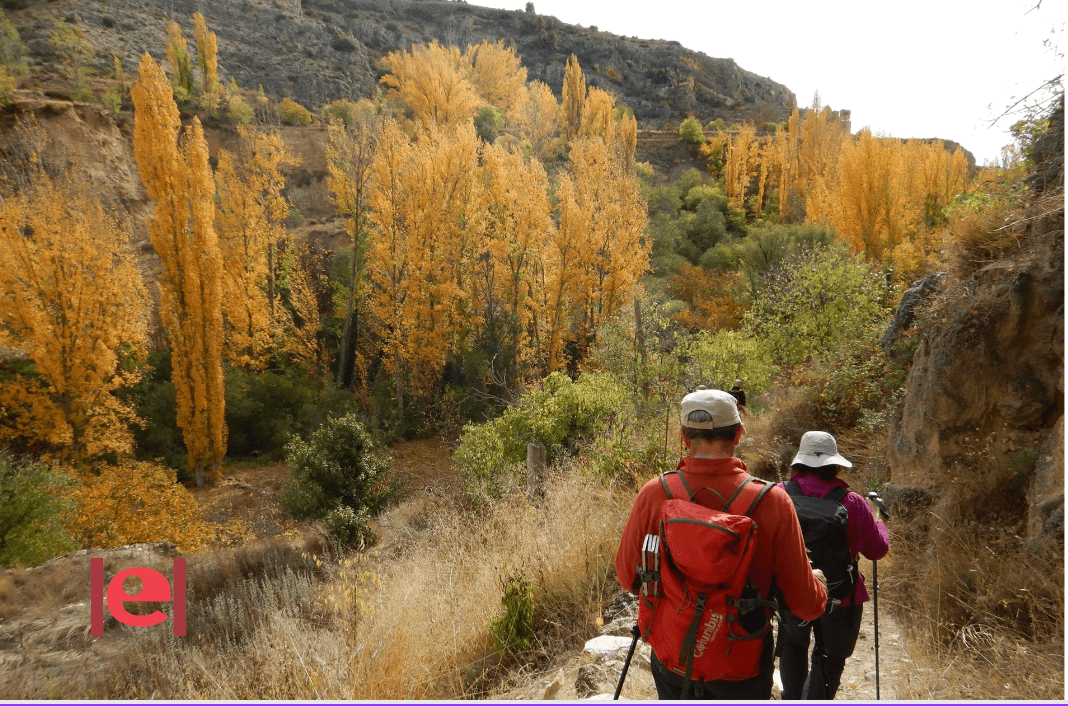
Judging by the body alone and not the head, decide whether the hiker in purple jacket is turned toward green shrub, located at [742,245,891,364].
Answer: yes

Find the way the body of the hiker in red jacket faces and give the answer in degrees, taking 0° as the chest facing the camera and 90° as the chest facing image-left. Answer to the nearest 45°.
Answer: approximately 180°

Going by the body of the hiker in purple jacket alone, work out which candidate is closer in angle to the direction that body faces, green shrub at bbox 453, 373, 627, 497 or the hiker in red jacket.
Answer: the green shrub

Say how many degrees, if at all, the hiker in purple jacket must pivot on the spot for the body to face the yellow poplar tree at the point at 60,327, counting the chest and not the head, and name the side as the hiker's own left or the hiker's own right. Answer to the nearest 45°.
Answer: approximately 90° to the hiker's own left

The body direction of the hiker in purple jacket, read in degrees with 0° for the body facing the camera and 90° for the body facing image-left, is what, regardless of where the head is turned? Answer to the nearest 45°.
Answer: approximately 180°

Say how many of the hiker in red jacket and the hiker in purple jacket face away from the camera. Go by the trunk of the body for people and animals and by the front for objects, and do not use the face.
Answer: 2

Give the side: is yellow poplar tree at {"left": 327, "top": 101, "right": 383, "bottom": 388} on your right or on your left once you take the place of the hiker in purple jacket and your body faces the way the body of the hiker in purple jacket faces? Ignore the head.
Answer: on your left

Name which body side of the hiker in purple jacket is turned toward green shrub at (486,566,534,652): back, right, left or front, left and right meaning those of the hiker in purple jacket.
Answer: left
